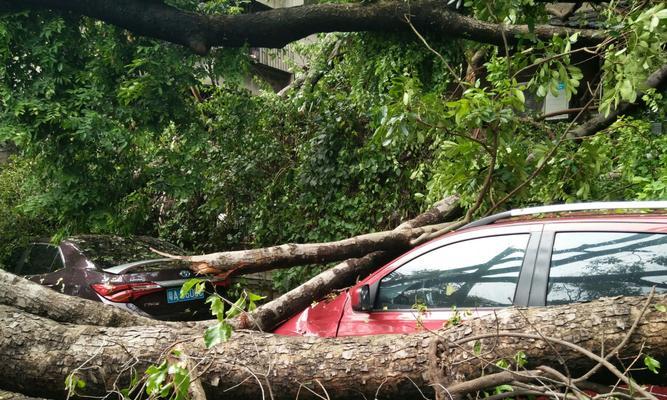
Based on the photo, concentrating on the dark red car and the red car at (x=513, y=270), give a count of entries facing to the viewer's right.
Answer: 0

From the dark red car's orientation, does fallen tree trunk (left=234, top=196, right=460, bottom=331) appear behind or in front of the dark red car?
behind

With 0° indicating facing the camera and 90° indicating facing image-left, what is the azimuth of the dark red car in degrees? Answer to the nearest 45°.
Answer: approximately 135°

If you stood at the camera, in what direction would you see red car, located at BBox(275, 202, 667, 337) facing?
facing to the left of the viewer

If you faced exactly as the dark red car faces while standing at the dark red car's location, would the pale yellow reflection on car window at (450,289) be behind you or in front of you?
behind
